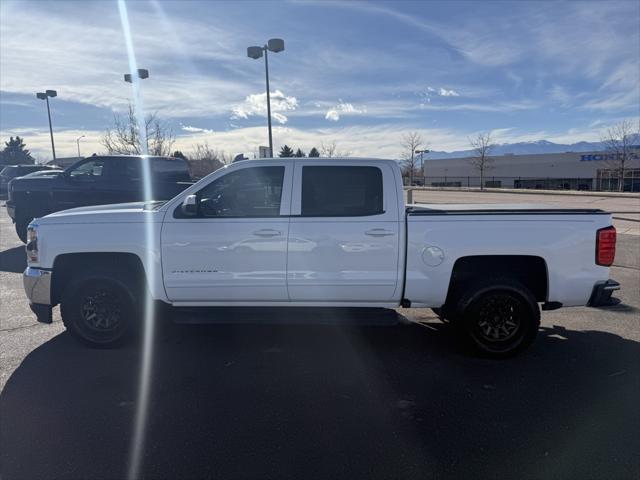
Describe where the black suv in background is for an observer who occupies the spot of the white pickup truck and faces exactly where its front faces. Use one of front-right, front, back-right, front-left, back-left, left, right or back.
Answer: front-right

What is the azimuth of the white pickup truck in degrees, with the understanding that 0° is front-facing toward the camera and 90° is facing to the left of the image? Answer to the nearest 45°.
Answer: approximately 90°
